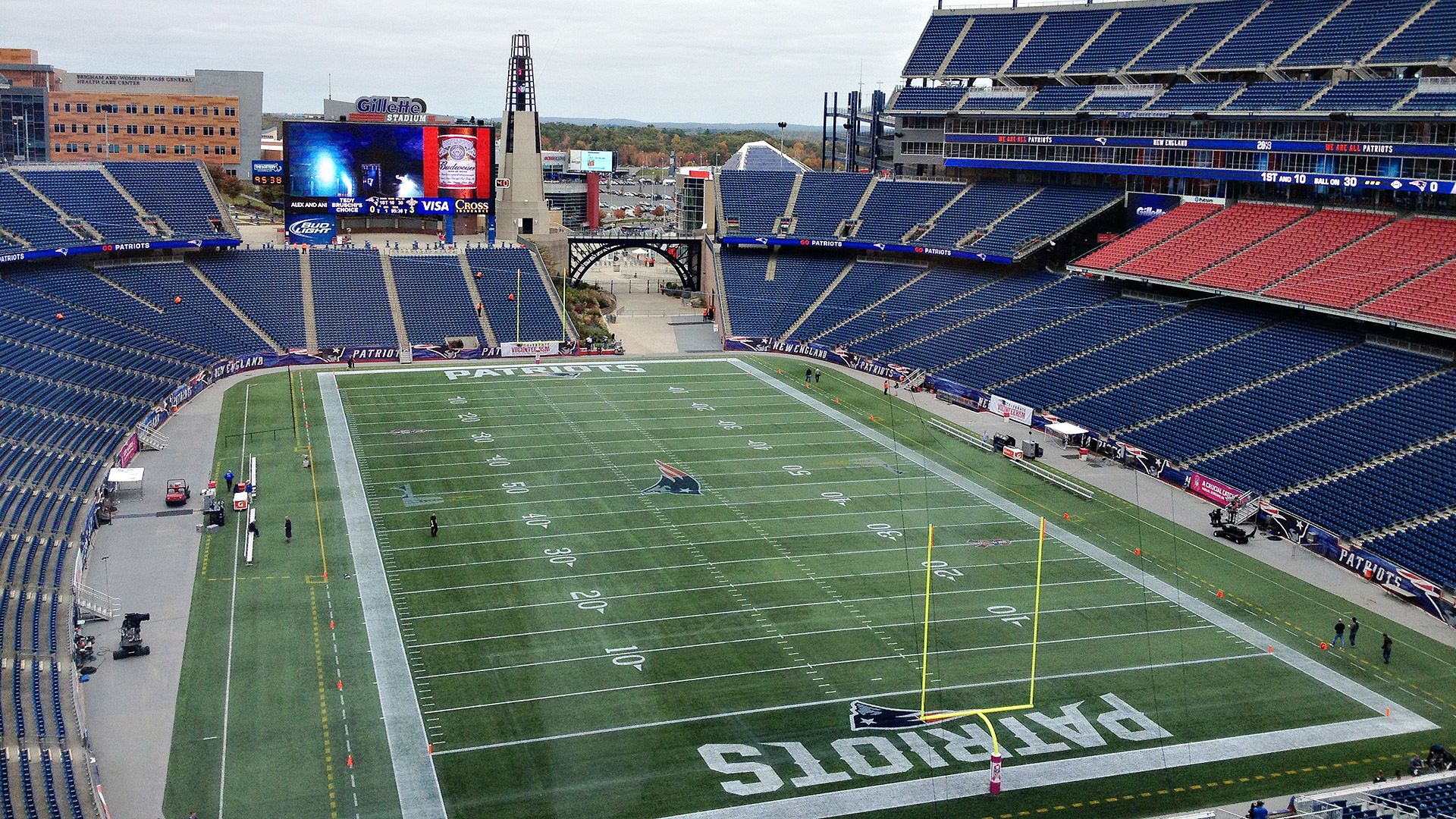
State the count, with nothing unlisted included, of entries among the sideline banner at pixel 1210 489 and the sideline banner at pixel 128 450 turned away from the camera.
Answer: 0

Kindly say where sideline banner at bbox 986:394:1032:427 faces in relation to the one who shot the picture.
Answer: facing the viewer and to the left of the viewer

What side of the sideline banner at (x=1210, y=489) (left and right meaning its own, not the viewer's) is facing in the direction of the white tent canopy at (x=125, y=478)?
front

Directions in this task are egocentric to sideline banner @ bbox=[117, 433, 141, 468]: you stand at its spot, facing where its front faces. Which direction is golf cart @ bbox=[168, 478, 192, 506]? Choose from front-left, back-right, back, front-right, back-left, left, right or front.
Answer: front-right

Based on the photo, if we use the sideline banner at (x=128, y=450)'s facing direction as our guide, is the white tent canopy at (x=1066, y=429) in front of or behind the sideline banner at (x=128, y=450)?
in front

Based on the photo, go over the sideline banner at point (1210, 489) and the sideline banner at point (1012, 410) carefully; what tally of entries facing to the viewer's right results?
0

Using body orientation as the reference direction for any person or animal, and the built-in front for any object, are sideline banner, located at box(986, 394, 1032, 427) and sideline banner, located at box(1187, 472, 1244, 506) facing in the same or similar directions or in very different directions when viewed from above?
same or similar directions

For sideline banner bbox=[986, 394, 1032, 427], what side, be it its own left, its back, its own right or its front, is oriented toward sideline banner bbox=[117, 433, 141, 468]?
front

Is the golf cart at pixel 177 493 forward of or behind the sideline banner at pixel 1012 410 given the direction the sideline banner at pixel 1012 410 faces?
forward

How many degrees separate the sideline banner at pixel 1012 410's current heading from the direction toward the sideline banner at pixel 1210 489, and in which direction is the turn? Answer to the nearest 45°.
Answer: approximately 90° to its left

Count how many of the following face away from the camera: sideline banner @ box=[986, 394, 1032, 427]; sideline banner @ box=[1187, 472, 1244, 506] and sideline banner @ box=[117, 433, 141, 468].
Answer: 0

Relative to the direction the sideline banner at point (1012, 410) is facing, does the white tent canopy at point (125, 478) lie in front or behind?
in front

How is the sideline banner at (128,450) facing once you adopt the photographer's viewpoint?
facing the viewer and to the right of the viewer

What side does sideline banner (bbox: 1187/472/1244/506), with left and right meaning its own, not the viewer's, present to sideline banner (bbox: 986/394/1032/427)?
right
